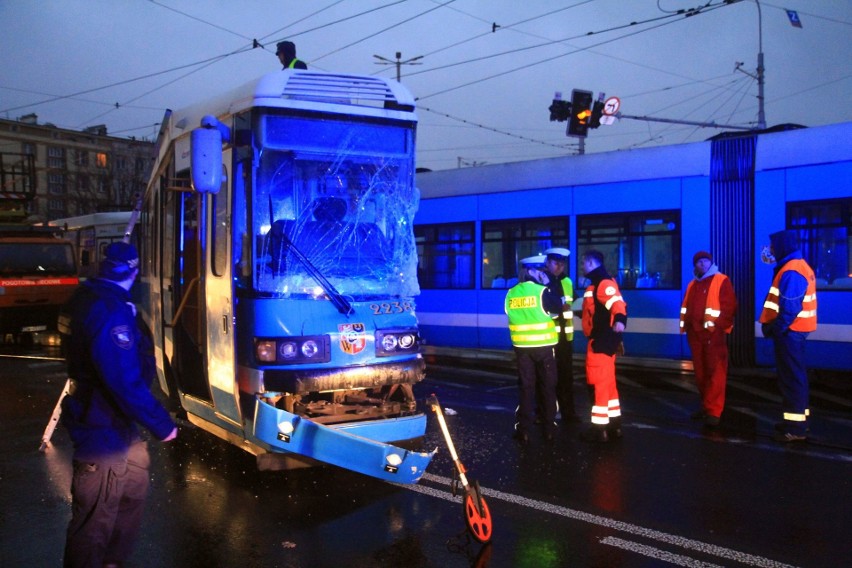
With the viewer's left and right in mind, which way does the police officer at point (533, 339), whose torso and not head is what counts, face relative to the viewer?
facing away from the viewer and to the right of the viewer

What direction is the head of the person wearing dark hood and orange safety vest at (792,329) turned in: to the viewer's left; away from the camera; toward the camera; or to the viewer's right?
to the viewer's left

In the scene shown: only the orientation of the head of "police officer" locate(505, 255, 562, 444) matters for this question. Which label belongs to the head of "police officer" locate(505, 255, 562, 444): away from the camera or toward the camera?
away from the camera

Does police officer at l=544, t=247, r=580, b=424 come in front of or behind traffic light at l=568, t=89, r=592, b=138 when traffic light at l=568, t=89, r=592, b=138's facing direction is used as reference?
in front

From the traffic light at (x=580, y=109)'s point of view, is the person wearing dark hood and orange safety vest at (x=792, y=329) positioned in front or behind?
in front

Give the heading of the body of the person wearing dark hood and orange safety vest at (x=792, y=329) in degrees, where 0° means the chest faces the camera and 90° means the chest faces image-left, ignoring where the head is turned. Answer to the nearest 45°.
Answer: approximately 90°

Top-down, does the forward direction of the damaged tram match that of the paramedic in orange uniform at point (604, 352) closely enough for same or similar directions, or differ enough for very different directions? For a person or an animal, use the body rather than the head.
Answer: very different directions

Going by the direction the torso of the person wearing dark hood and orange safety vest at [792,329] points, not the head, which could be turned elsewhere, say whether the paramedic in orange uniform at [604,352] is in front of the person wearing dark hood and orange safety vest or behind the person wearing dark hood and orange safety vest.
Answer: in front

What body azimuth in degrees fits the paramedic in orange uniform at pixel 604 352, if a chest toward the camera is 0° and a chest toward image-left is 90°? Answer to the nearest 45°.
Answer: approximately 90°

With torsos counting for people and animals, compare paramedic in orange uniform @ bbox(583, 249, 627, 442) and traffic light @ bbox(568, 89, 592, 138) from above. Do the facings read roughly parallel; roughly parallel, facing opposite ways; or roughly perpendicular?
roughly perpendicular

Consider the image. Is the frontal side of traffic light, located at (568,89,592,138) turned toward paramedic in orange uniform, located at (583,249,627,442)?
yes

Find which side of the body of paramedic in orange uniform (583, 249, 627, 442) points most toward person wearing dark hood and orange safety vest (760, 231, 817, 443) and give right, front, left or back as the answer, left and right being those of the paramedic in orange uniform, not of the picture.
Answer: back

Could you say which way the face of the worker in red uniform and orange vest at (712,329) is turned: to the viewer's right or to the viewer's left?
to the viewer's left

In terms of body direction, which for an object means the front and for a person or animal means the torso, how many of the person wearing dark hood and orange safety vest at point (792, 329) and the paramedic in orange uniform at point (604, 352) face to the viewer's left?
2
